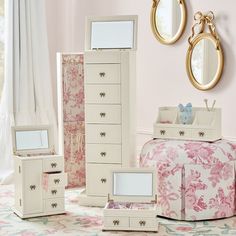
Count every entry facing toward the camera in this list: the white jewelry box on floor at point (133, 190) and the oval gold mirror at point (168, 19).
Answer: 2

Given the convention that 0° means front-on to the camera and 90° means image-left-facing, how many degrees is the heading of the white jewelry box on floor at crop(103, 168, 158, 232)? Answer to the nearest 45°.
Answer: approximately 0°

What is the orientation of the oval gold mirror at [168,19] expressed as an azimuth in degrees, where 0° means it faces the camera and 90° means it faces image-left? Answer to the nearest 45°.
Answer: approximately 0°

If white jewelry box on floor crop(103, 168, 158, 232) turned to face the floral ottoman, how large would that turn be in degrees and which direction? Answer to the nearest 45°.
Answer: approximately 90° to its left

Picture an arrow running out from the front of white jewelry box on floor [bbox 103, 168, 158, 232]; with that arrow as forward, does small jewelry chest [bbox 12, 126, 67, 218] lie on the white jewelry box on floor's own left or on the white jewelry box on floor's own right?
on the white jewelry box on floor's own right
